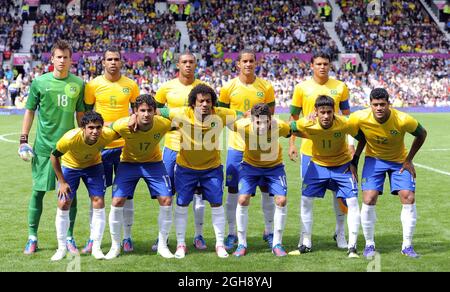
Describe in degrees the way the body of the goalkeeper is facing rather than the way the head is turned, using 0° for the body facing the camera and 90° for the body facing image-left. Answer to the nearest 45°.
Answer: approximately 0°
